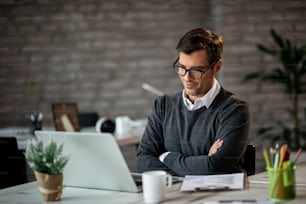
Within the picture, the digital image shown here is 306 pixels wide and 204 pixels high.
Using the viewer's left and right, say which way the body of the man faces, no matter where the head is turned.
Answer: facing the viewer and to the left of the viewer

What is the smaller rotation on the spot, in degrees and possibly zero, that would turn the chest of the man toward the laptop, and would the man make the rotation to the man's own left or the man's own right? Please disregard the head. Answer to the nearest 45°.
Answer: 0° — they already face it

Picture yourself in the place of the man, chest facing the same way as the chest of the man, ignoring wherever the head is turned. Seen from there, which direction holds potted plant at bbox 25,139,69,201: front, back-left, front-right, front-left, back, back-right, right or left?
front

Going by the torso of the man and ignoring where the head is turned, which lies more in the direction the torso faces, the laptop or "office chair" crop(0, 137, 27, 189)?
the laptop

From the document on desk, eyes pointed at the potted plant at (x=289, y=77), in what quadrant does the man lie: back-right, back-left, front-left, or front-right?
front-left

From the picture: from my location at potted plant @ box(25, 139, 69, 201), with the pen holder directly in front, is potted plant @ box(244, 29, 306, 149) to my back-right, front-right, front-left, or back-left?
front-left

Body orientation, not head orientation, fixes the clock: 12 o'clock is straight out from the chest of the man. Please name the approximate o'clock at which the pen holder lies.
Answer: The pen holder is roughly at 10 o'clock from the man.

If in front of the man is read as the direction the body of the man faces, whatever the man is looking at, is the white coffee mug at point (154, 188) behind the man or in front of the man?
in front

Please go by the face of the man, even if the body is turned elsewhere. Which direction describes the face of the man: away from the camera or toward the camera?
toward the camera
